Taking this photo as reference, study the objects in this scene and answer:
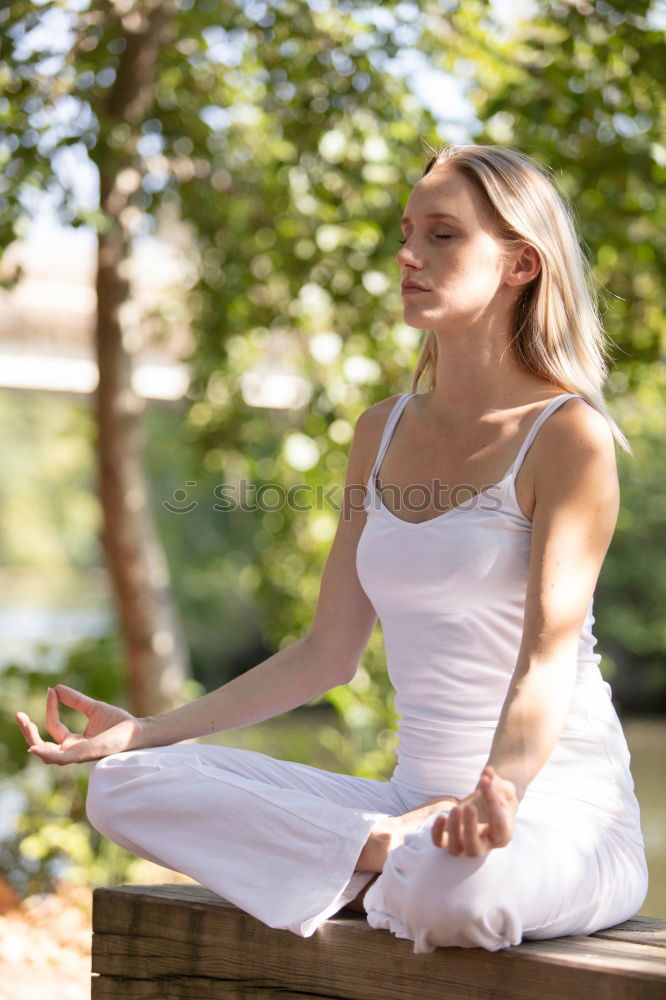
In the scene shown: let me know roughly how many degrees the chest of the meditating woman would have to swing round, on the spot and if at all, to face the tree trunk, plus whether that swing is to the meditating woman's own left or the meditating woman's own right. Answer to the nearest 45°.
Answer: approximately 135° to the meditating woman's own right

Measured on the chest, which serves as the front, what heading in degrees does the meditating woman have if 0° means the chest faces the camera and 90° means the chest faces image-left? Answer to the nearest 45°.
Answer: approximately 45°

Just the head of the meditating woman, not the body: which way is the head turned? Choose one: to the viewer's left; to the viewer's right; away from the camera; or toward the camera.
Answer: to the viewer's left
